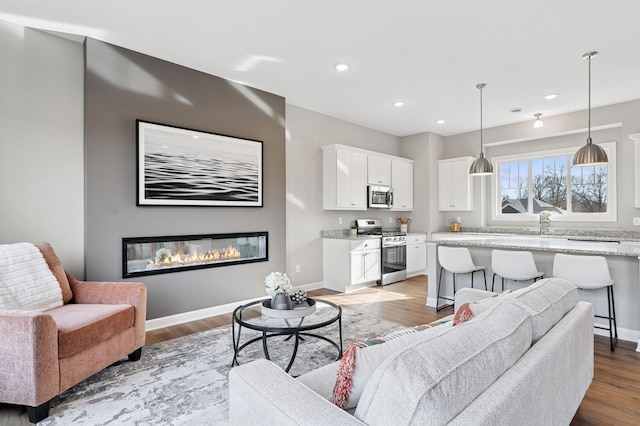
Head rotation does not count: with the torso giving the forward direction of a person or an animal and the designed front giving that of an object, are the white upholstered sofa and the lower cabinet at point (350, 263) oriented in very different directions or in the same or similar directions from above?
very different directions

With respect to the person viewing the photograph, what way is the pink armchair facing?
facing the viewer and to the right of the viewer

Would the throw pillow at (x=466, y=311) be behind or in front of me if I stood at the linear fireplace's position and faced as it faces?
in front

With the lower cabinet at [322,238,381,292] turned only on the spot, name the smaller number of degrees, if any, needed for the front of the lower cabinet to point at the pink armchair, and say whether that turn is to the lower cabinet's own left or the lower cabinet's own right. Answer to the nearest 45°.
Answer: approximately 90° to the lower cabinet's own right

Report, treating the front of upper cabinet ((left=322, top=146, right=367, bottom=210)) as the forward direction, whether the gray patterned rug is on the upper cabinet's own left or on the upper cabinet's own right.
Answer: on the upper cabinet's own right

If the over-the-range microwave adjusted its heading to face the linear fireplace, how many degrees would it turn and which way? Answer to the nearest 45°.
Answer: approximately 90° to its right

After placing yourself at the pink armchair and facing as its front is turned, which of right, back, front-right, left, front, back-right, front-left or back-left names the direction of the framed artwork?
left

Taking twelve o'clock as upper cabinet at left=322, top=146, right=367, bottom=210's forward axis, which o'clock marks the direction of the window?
The window is roughly at 10 o'clock from the upper cabinet.

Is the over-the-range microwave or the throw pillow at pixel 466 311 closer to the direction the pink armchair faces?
the throw pillow

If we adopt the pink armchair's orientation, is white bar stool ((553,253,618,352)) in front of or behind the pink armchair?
in front
